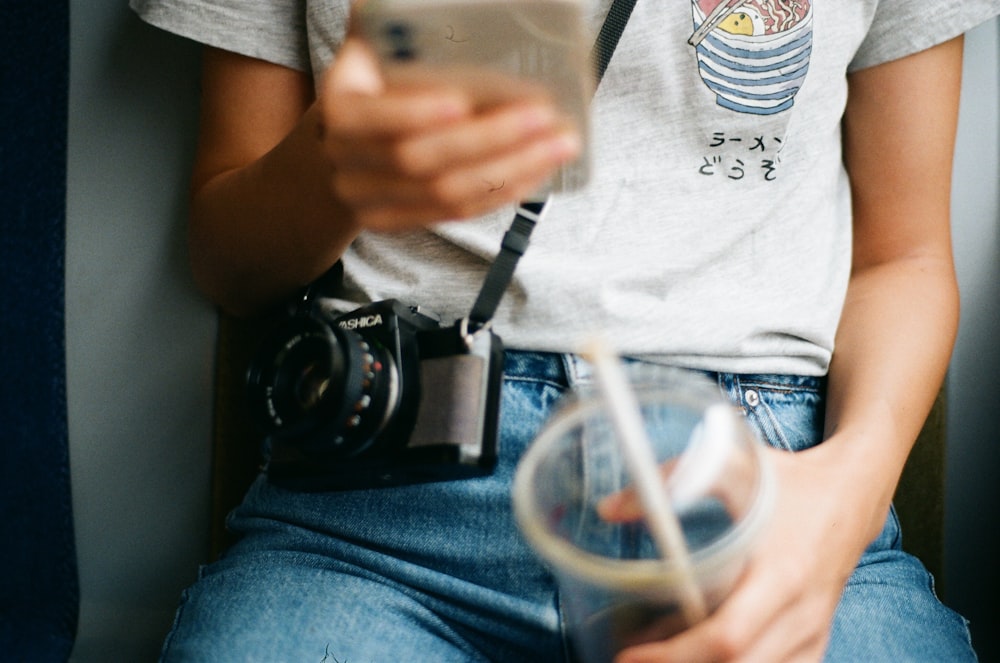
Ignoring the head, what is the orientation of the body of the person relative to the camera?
toward the camera
